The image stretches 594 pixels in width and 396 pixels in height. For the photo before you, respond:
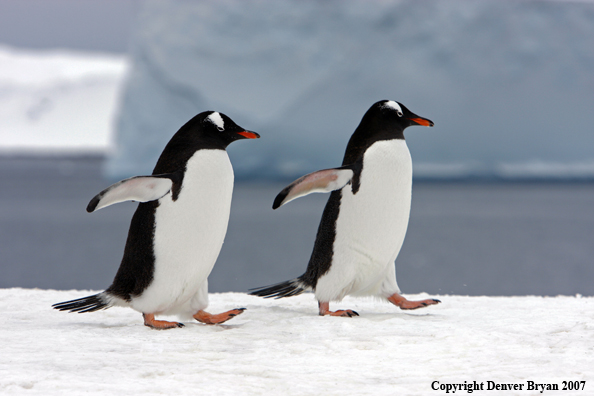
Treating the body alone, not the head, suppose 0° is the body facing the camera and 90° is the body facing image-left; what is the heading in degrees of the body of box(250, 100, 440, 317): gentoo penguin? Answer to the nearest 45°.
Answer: approximately 270°

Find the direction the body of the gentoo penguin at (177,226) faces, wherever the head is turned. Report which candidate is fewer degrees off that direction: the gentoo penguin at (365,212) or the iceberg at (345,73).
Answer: the gentoo penguin

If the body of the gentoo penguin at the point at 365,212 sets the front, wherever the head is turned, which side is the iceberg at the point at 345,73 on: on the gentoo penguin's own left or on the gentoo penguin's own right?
on the gentoo penguin's own left

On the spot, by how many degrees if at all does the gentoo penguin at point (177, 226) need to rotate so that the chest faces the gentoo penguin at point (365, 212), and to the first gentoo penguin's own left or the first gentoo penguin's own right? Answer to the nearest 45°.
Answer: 0° — it already faces it

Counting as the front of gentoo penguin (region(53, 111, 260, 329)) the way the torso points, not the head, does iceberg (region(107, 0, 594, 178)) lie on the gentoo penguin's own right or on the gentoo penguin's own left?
on the gentoo penguin's own left

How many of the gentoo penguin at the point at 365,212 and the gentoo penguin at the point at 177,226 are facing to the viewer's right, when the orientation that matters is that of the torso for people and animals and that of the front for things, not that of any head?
2

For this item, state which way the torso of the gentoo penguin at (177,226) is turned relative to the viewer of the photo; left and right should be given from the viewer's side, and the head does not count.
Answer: facing to the right of the viewer
